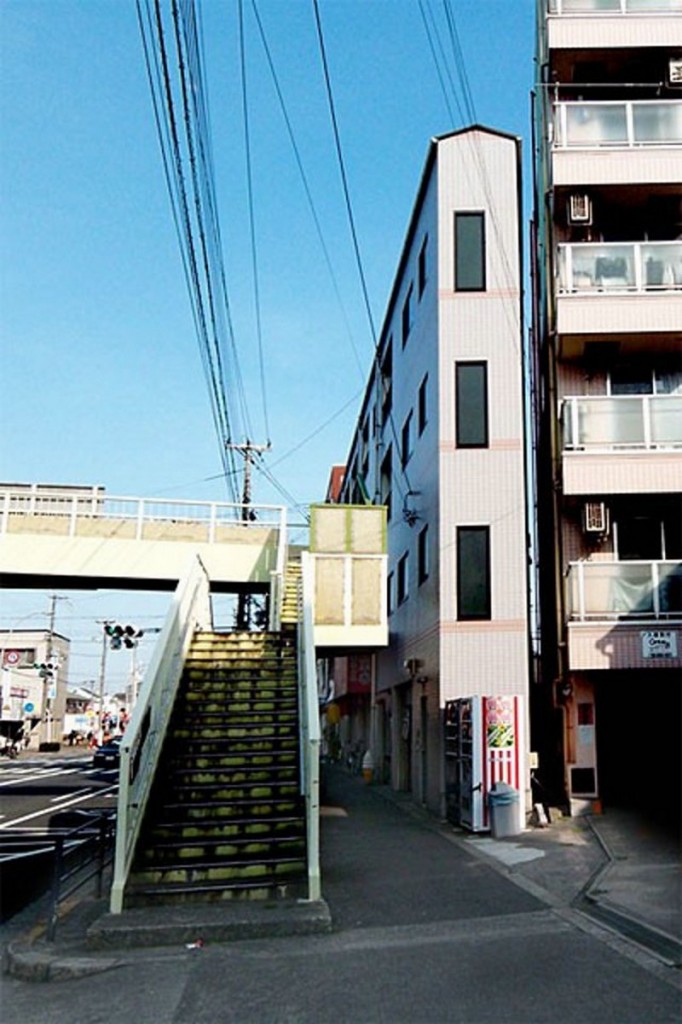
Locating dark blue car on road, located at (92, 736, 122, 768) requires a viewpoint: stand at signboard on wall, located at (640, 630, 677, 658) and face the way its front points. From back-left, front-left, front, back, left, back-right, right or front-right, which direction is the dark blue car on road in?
back-right

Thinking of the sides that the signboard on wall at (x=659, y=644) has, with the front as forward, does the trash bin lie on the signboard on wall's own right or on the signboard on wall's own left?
on the signboard on wall's own right

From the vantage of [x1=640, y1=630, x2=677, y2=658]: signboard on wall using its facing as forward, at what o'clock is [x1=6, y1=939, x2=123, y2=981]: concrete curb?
The concrete curb is roughly at 1 o'clock from the signboard on wall.

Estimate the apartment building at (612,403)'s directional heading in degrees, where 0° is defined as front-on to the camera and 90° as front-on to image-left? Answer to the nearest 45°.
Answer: approximately 0°

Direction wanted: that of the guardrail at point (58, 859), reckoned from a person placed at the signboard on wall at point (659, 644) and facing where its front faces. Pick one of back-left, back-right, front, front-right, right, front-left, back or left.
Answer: front-right

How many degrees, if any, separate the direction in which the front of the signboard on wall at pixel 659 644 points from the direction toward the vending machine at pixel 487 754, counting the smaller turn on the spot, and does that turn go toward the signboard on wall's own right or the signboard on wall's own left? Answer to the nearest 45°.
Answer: approximately 45° to the signboard on wall's own right

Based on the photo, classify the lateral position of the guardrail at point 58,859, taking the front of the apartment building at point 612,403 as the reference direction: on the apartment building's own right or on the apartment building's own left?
on the apartment building's own right

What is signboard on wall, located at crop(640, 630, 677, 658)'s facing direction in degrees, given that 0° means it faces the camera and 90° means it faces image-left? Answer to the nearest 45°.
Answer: approximately 0°
